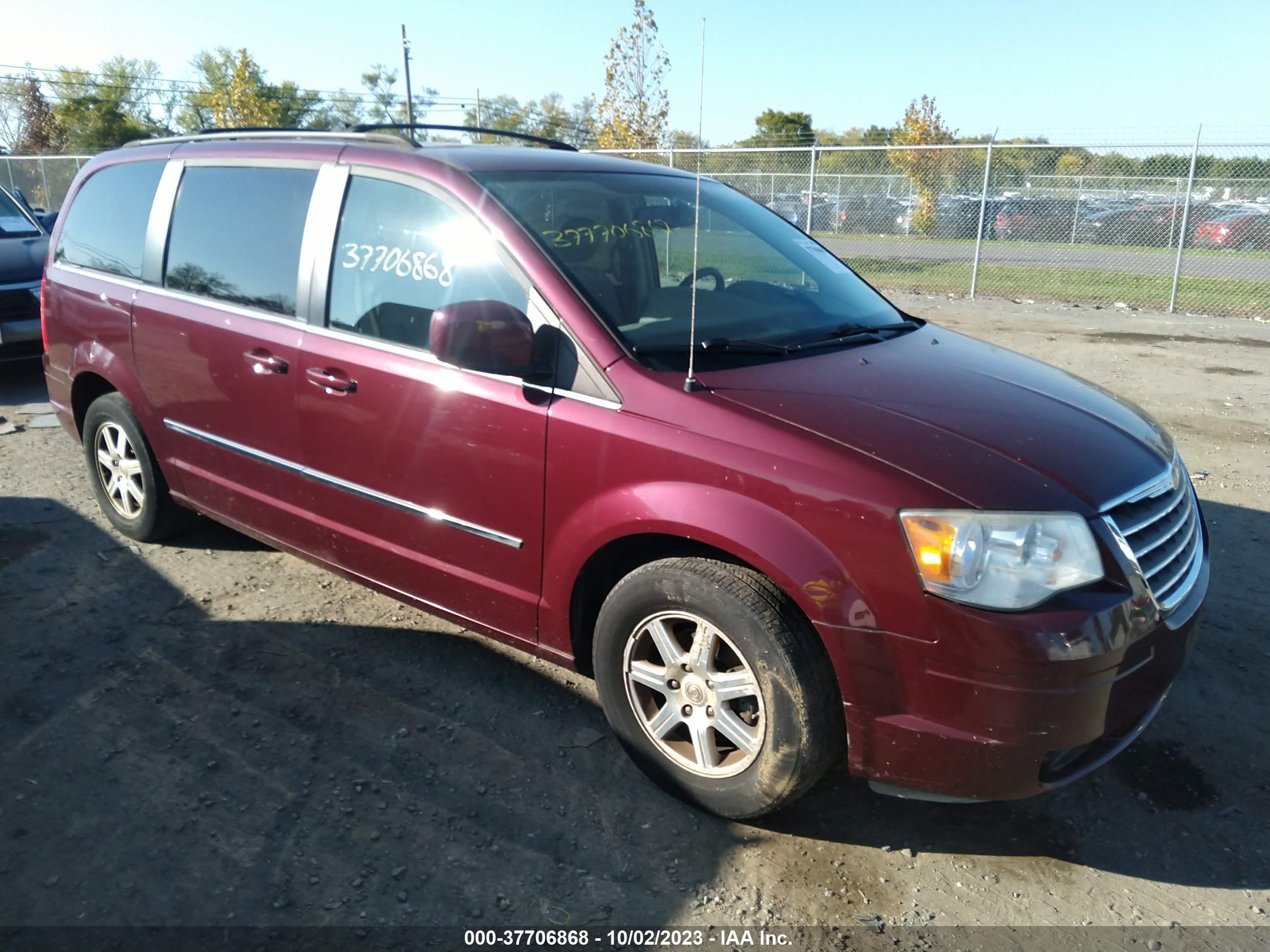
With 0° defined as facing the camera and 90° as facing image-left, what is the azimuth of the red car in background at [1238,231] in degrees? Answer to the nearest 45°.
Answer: approximately 45°

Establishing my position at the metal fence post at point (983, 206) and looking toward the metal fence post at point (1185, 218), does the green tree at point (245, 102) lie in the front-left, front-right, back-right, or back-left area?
back-left

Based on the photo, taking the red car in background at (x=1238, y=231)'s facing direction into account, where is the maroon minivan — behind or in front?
in front

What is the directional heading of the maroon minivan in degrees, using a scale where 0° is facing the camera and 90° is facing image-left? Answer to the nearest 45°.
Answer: approximately 315°

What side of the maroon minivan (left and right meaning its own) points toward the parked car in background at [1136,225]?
left

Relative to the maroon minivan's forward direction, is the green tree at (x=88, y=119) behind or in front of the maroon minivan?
behind

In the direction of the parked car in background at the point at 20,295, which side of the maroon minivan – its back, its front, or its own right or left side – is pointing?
back

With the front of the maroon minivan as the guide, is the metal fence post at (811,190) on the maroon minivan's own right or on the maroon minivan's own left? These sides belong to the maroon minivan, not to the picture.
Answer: on the maroon minivan's own left

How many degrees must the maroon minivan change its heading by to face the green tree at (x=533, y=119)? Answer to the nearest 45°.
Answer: approximately 135° to its left
